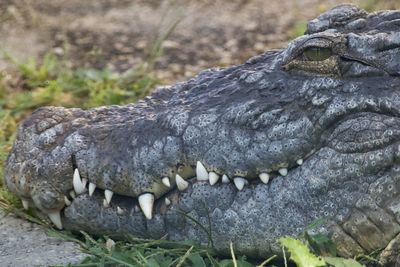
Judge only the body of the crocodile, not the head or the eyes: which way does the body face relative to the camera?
to the viewer's left
